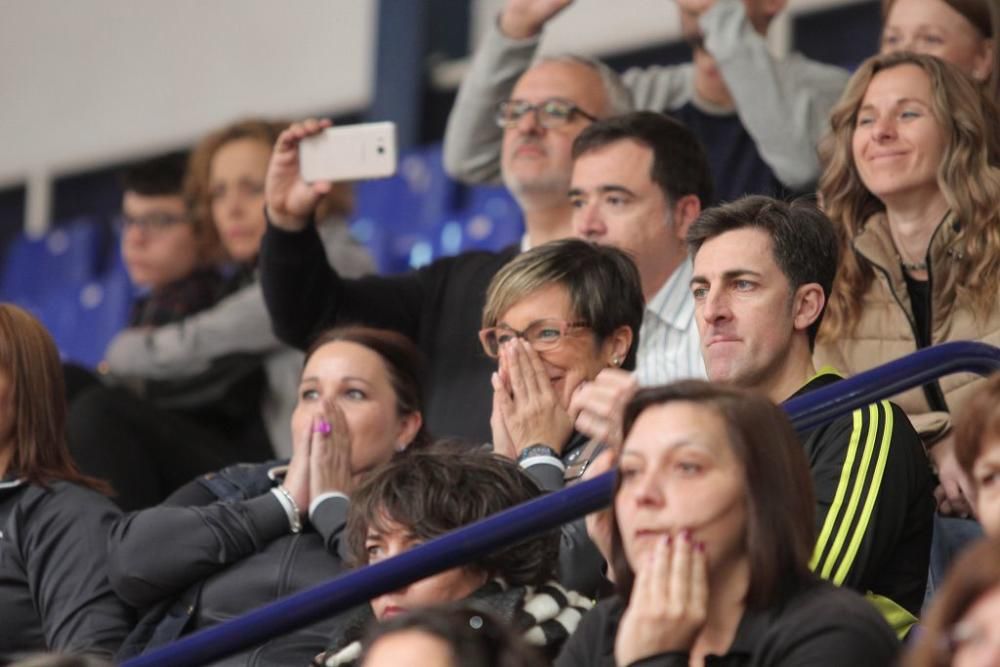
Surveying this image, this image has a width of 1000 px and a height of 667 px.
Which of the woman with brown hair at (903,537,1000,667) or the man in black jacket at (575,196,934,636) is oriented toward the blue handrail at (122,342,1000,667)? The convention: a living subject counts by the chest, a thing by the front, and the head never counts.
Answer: the man in black jacket

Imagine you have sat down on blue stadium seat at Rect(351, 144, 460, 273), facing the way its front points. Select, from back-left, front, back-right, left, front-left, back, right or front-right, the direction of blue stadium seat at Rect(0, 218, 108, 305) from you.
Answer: right

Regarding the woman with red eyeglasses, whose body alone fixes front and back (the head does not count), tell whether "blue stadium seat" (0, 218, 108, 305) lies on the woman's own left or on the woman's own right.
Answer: on the woman's own right

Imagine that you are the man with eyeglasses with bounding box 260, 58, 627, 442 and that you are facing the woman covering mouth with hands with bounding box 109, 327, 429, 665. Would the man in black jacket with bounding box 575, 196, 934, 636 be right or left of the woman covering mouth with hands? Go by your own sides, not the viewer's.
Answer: left

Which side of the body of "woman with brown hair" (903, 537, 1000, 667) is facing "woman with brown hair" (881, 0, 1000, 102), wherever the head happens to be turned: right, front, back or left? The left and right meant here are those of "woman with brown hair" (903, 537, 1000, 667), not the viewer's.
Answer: back

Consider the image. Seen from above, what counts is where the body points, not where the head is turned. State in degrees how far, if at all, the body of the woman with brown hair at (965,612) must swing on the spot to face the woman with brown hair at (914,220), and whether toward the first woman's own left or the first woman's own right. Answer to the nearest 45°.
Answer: approximately 180°

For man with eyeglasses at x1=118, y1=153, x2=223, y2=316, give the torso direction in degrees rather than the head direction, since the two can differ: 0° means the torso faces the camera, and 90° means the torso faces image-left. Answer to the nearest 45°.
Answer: approximately 45°

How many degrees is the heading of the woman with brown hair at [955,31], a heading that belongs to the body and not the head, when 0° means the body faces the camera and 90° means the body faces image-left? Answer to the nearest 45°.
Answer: approximately 45°
